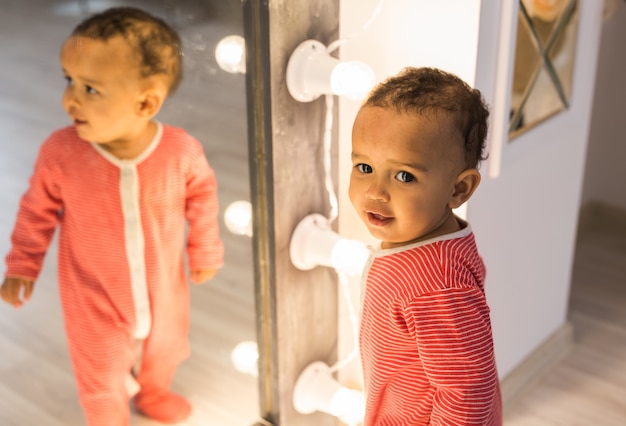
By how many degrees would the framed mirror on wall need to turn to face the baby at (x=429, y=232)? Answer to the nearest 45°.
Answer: approximately 45° to its right
